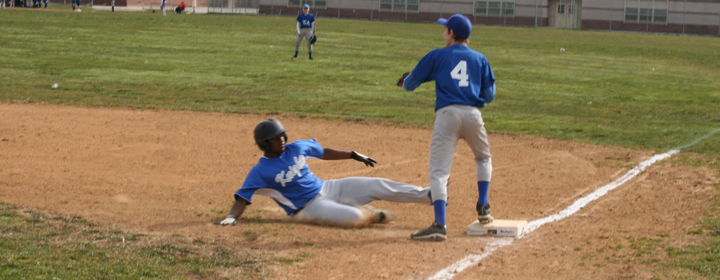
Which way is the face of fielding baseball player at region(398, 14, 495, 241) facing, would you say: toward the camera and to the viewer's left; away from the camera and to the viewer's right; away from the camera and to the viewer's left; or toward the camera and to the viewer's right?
away from the camera and to the viewer's left

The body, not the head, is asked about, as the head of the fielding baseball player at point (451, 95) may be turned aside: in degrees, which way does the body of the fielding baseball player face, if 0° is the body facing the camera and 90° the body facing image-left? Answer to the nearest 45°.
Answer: approximately 135°
